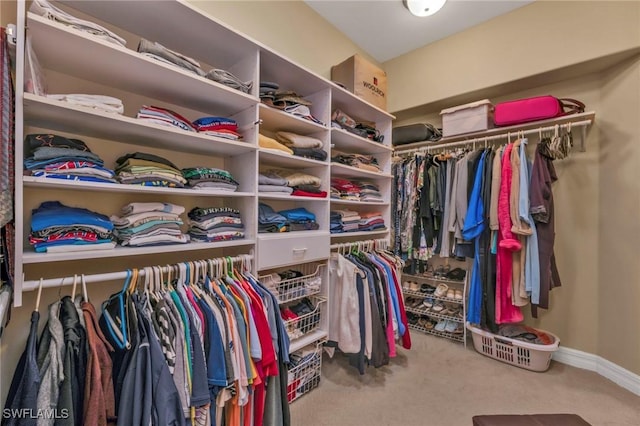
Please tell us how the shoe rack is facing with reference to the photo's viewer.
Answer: facing the viewer and to the left of the viewer

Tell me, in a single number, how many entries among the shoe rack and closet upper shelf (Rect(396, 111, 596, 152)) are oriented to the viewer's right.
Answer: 0

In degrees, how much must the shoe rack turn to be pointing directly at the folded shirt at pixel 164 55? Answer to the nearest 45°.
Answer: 0° — it already faces it

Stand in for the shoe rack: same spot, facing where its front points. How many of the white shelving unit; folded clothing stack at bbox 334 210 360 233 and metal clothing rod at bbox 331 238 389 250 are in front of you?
3

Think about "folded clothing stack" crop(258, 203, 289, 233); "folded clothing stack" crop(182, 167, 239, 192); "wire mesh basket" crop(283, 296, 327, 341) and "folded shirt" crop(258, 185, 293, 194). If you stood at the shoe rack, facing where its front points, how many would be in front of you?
4

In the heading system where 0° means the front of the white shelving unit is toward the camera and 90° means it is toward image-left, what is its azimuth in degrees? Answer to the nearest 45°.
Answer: approximately 315°

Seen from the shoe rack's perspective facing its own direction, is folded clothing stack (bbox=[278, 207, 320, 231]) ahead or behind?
ahead

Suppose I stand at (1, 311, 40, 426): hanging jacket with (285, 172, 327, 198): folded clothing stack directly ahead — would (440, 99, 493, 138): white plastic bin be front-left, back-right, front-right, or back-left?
front-right

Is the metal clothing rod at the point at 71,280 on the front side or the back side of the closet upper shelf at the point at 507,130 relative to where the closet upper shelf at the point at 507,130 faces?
on the front side

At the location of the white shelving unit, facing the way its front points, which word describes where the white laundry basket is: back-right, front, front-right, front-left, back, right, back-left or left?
front-left

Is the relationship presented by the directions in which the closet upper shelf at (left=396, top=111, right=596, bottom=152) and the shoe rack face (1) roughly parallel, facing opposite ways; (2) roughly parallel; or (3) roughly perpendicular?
roughly parallel
